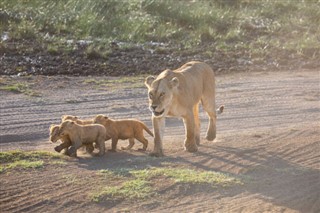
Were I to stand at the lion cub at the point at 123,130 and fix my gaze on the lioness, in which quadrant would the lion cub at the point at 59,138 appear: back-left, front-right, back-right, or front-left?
back-right

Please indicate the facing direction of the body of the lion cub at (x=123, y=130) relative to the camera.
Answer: to the viewer's left

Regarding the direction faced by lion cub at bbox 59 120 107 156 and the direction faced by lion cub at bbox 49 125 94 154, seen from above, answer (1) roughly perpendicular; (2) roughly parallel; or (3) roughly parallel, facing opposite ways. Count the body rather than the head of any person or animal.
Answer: roughly parallel

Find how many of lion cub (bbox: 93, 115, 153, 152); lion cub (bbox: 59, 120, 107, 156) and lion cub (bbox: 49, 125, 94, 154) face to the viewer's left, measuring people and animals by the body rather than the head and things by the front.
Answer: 3

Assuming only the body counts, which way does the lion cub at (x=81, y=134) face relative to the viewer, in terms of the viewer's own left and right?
facing to the left of the viewer

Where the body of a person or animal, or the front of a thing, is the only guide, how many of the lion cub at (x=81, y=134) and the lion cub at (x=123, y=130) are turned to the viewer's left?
2

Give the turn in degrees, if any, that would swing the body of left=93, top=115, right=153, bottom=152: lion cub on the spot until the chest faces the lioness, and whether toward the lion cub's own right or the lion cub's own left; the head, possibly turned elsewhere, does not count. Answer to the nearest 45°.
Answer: approximately 180°

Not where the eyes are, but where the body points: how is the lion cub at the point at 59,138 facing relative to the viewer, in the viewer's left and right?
facing to the left of the viewer

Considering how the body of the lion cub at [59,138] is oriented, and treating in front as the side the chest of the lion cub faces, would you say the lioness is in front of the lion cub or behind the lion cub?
behind

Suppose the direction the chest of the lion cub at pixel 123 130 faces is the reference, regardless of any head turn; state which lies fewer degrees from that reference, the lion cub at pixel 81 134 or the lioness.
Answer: the lion cub

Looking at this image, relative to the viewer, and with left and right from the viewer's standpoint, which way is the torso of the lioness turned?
facing the viewer and to the left of the viewer
